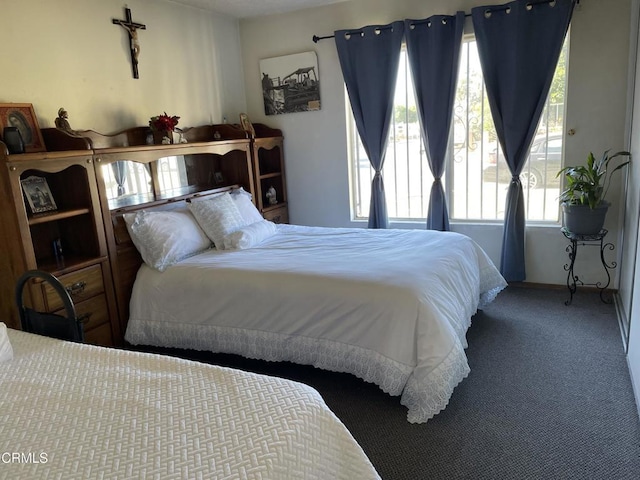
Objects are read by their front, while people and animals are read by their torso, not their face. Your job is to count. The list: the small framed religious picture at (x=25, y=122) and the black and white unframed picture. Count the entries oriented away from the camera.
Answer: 0

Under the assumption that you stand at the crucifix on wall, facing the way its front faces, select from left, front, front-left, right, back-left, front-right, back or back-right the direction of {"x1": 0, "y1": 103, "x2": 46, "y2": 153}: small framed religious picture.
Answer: right

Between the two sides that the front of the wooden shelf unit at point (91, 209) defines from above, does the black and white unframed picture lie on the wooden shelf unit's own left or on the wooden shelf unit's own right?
on the wooden shelf unit's own left

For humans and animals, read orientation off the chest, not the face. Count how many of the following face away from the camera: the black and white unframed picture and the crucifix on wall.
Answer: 0

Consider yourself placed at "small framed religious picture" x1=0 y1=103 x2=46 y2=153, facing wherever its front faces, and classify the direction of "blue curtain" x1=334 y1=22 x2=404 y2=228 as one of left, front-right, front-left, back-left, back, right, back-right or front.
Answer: front-left

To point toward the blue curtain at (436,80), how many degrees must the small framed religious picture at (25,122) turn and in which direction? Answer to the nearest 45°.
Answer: approximately 45° to its left

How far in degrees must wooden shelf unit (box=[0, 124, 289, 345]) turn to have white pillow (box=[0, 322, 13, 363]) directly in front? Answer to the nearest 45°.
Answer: approximately 45° to its right

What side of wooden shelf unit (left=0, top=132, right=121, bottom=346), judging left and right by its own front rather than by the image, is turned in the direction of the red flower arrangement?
left

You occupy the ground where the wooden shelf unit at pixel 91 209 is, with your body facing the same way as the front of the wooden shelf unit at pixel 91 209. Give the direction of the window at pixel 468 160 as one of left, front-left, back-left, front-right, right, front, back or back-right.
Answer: front-left

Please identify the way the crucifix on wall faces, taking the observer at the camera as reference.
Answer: facing the viewer and to the right of the viewer

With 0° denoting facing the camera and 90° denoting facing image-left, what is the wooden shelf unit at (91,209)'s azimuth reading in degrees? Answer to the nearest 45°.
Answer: approximately 315°

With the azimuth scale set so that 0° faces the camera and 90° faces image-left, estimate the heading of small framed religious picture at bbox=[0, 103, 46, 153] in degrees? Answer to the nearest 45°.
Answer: approximately 315°

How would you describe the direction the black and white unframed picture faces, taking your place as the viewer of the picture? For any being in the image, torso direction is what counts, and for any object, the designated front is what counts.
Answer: facing the viewer
